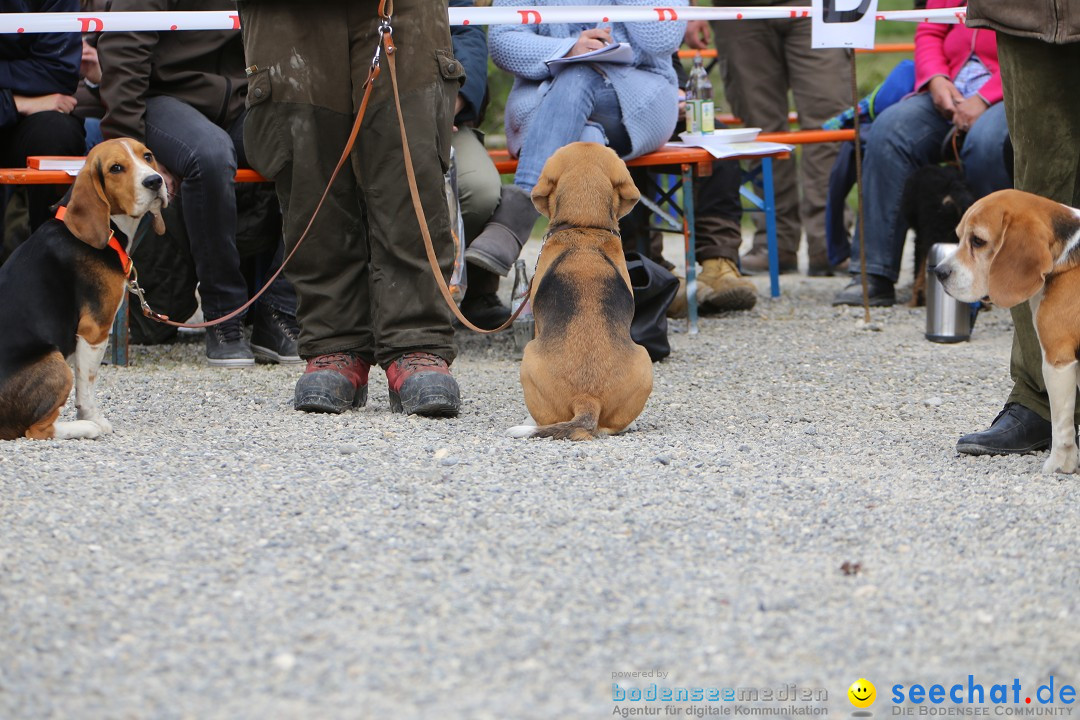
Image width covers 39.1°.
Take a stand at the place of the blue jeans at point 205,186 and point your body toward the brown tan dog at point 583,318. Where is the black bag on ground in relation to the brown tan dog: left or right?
left

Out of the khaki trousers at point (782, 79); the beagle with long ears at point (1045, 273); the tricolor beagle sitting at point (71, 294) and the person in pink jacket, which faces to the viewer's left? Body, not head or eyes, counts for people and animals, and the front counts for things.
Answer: the beagle with long ears

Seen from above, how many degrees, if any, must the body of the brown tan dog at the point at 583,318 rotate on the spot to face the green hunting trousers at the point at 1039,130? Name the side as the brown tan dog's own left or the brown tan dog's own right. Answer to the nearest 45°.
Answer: approximately 90° to the brown tan dog's own right

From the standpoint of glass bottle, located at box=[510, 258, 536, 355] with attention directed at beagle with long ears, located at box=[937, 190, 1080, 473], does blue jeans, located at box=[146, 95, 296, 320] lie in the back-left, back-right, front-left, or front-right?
back-right

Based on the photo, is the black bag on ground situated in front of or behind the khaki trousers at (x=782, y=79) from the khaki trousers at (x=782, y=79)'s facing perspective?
in front

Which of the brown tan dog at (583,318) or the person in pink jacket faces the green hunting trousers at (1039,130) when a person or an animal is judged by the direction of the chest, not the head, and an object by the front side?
the person in pink jacket

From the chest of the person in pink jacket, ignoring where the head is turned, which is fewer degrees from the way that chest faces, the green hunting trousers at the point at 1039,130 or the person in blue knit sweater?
the green hunting trousers

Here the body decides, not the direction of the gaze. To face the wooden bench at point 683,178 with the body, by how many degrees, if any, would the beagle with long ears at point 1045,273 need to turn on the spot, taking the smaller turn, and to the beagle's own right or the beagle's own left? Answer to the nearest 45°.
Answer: approximately 45° to the beagle's own right

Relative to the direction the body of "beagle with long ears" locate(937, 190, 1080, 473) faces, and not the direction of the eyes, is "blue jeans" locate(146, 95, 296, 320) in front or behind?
in front

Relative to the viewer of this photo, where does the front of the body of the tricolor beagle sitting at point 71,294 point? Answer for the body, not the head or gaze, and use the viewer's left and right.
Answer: facing to the right of the viewer

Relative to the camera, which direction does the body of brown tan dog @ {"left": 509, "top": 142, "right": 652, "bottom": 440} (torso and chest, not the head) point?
away from the camera

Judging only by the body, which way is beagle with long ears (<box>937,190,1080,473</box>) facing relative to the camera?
to the viewer's left

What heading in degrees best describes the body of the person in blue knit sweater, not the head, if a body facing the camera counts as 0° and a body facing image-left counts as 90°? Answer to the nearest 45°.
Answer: approximately 0°
